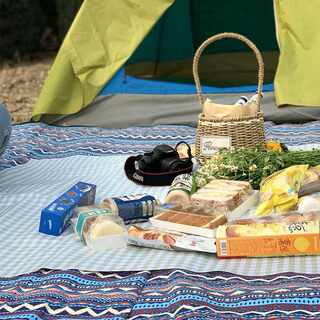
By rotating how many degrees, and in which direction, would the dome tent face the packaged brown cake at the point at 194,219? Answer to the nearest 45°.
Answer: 0° — it already faces it

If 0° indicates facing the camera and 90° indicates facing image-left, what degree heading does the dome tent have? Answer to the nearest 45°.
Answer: approximately 0°

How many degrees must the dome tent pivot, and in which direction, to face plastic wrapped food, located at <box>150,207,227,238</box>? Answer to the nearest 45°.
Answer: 0° — it already faces it

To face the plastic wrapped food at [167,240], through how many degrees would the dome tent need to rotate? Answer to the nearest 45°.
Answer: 0° — it already faces it

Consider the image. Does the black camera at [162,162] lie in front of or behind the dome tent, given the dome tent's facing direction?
in front

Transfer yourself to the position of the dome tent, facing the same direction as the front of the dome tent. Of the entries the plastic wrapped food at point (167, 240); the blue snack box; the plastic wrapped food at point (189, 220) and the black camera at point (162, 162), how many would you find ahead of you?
4

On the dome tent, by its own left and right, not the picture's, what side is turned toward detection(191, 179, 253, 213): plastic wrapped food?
front

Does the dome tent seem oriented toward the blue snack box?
yes

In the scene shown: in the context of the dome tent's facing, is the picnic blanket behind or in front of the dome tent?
in front

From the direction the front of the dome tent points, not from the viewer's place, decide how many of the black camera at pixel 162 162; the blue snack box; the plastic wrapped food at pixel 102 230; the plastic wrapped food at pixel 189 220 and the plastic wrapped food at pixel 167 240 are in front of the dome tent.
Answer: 5
